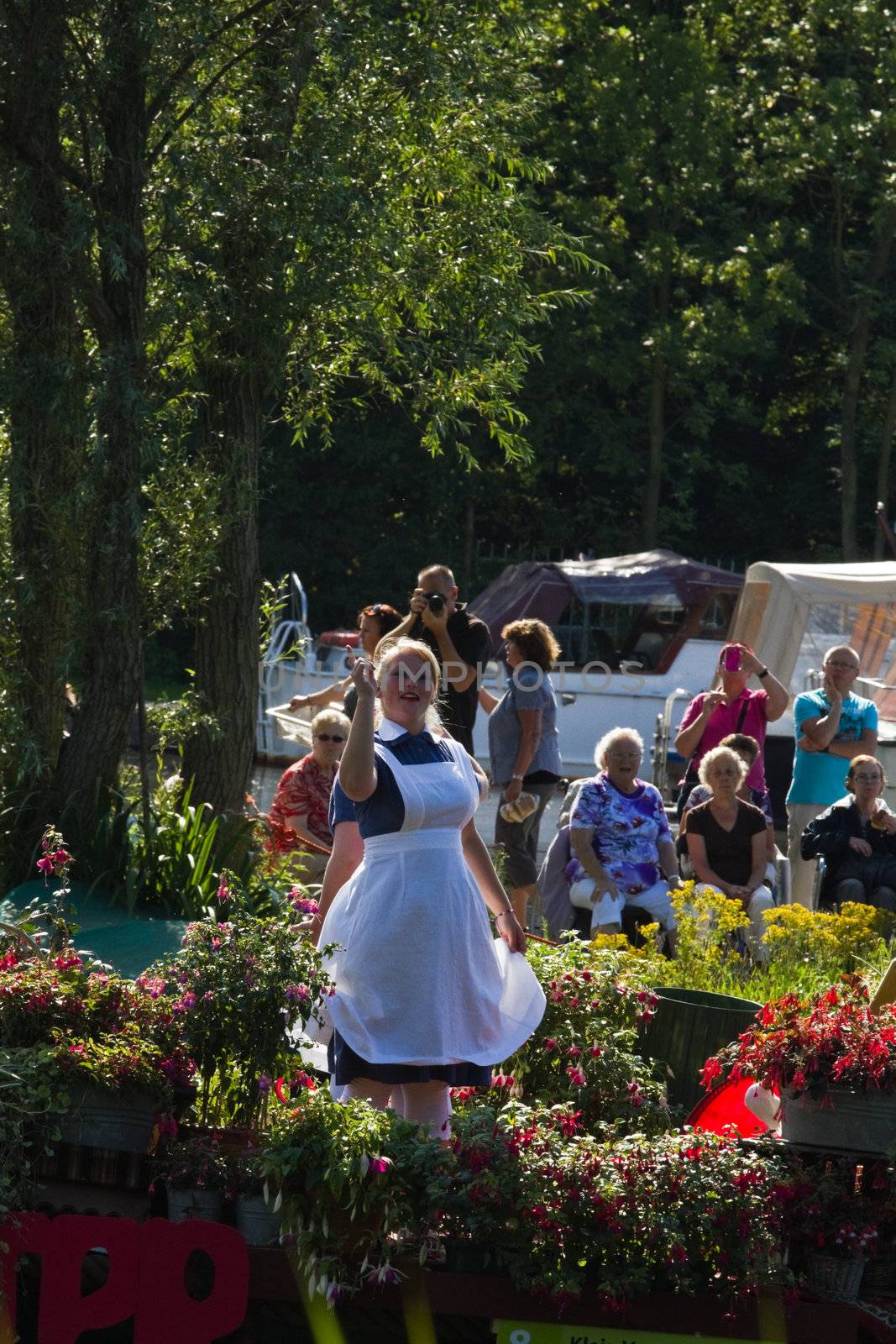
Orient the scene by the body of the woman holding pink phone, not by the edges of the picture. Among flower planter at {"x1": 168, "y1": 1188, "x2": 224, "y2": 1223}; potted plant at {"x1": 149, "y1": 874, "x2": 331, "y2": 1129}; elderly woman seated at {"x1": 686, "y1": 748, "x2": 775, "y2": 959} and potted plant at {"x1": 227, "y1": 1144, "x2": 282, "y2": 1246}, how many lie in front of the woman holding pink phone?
4

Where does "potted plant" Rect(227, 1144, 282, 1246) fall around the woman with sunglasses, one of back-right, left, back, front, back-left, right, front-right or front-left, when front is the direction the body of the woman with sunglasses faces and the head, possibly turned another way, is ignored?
front-right

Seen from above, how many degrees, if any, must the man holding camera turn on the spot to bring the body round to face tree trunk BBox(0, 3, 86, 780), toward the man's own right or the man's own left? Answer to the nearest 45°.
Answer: approximately 45° to the man's own right

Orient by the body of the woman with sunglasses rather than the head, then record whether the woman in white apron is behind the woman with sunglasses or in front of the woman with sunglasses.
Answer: in front

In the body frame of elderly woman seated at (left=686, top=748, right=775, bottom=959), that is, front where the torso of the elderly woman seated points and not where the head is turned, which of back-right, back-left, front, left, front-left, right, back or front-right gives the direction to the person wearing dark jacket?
back-left

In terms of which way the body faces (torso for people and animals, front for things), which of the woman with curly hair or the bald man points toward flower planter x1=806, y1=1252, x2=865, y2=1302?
the bald man

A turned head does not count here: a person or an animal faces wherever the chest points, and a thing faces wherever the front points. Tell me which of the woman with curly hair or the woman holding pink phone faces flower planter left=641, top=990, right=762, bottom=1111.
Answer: the woman holding pink phone

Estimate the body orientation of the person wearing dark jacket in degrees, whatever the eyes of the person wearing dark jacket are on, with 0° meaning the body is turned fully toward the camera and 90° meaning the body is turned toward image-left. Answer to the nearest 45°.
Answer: approximately 0°

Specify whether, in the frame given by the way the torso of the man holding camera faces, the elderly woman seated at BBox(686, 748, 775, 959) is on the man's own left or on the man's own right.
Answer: on the man's own left

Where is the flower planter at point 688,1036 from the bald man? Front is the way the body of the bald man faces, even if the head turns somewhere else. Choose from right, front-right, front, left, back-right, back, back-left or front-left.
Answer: front

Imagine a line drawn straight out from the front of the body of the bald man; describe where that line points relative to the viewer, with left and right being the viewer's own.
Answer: facing the viewer

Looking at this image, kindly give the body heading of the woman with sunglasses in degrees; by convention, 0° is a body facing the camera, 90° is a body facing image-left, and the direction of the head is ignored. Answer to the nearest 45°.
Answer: approximately 315°

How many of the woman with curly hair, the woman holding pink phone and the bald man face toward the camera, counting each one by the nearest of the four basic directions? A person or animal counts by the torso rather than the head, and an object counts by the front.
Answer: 2

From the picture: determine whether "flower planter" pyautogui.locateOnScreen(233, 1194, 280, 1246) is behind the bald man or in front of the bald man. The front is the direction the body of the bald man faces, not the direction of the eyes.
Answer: in front

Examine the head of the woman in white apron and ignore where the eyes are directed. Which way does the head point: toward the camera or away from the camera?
toward the camera

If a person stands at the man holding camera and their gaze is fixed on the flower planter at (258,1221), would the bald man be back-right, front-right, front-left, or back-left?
back-left

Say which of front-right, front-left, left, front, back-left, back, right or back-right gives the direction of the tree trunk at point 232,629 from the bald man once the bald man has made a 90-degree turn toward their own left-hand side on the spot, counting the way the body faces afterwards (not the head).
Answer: back
